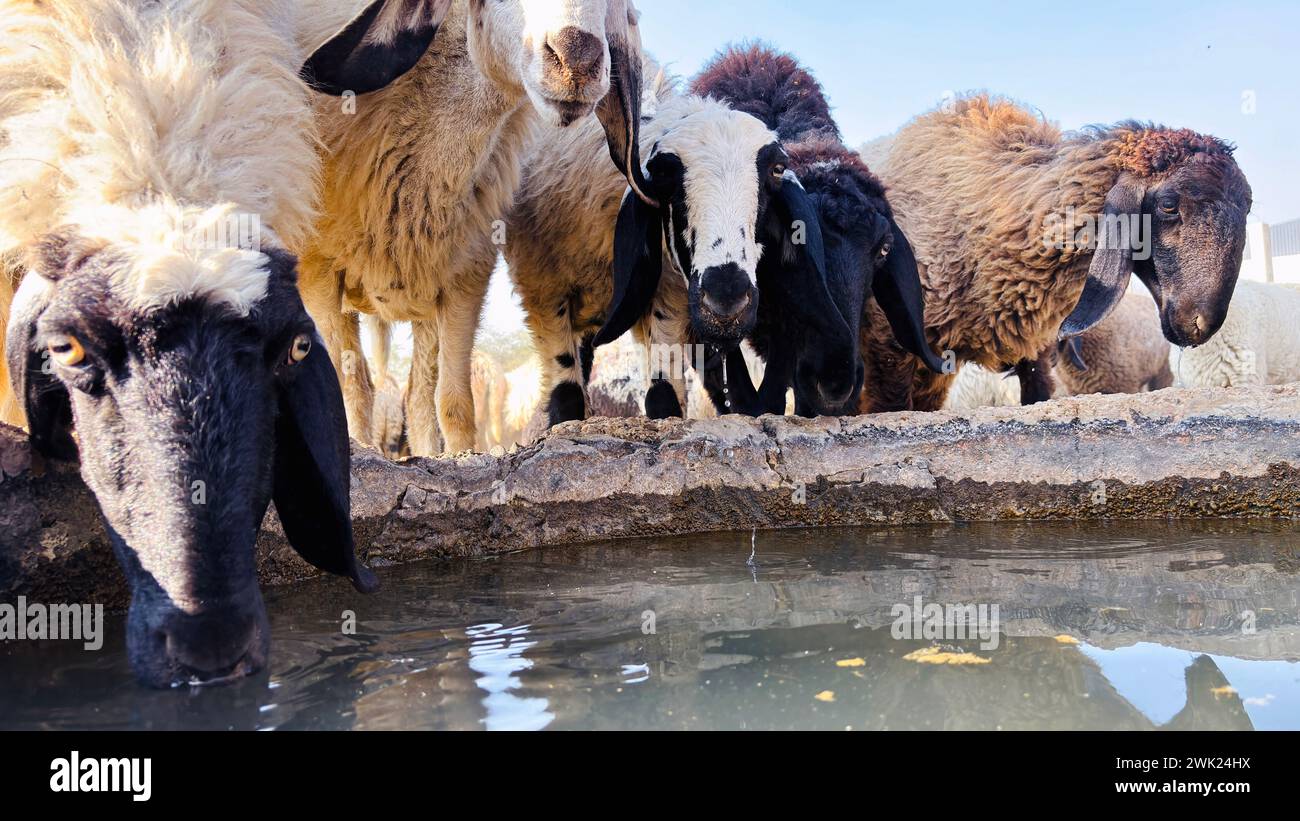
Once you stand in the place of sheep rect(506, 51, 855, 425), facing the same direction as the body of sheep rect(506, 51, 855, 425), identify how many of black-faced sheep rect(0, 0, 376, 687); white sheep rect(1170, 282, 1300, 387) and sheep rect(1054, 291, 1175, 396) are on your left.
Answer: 2

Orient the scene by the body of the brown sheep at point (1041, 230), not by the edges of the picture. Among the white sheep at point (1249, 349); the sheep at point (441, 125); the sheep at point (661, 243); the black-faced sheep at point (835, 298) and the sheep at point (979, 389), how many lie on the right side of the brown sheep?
3

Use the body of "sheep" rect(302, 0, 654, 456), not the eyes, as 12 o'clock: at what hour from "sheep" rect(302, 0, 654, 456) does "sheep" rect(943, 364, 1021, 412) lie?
"sheep" rect(943, 364, 1021, 412) is roughly at 9 o'clock from "sheep" rect(302, 0, 654, 456).

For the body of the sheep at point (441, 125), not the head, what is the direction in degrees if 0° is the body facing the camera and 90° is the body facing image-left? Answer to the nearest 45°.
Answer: approximately 315°

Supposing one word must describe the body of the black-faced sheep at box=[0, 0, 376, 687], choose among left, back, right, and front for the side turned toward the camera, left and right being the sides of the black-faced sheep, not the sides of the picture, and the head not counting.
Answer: front

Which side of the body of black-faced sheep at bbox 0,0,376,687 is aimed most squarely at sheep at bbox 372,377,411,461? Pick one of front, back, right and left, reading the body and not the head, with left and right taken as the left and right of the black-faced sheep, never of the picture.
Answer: back

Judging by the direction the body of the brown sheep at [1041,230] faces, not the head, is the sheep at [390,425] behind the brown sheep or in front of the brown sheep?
behind

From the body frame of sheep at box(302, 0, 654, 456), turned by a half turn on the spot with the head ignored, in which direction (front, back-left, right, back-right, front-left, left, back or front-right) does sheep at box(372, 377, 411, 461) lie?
front-right

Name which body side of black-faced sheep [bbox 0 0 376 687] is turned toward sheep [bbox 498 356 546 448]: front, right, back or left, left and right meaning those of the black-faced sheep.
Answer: back

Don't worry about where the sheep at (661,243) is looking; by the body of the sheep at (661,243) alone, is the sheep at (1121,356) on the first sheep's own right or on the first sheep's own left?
on the first sheep's own left

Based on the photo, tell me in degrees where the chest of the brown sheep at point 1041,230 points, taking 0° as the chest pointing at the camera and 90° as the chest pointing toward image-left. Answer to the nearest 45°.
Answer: approximately 315°
